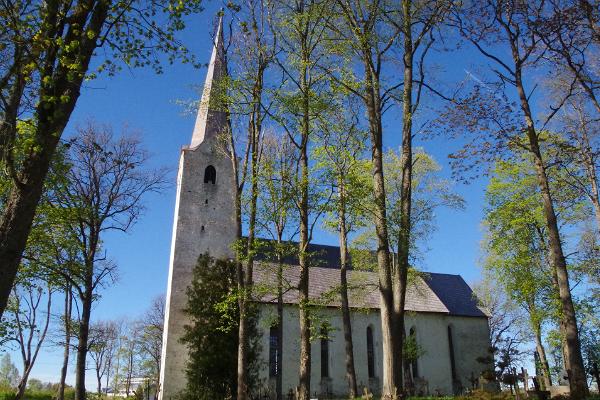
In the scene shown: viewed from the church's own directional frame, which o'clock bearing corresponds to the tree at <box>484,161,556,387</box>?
The tree is roughly at 7 o'clock from the church.

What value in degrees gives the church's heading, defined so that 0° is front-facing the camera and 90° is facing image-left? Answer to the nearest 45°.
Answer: approximately 90°

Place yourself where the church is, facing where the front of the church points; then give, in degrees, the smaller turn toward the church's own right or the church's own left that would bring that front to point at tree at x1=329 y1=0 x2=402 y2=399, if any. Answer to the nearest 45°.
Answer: approximately 90° to the church's own left
